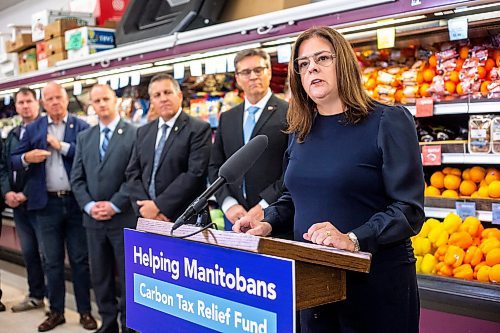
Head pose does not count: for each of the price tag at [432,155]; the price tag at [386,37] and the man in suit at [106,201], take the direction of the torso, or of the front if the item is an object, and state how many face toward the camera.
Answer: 3

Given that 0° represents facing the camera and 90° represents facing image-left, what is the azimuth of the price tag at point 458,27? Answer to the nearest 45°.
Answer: approximately 0°

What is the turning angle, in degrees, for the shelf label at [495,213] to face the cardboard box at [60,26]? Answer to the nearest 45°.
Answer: approximately 135° to its right

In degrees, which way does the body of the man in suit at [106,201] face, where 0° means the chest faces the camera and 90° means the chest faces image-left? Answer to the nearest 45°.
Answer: approximately 0°

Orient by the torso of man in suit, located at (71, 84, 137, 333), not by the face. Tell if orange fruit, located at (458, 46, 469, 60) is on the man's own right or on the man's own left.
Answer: on the man's own left

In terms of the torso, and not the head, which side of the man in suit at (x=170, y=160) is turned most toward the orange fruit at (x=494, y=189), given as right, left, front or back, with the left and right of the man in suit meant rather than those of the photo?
left

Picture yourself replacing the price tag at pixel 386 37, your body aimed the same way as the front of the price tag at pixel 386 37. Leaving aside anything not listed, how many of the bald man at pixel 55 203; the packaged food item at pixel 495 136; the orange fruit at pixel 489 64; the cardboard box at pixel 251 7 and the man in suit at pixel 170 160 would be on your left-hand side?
2

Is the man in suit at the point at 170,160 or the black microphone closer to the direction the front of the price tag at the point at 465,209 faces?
the black microphone
